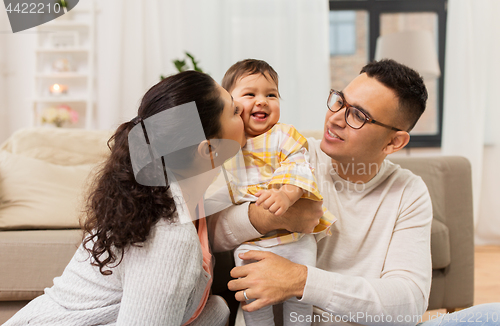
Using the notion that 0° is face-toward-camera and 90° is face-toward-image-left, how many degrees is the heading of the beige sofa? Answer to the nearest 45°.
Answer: approximately 0°

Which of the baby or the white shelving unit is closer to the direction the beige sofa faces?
the baby

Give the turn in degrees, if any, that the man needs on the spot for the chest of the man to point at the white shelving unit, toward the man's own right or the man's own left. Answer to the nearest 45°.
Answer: approximately 90° to the man's own right

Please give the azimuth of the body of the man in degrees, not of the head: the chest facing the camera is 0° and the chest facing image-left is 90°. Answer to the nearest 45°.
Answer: approximately 45°

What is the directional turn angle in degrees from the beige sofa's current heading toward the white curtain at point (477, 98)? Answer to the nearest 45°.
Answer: approximately 135° to its left

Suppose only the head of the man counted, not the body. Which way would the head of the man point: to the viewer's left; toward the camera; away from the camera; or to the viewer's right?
to the viewer's left

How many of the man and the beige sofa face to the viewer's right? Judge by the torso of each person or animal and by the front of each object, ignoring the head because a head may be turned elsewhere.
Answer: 0

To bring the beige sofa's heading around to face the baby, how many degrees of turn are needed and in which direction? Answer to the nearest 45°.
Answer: approximately 45° to its left
